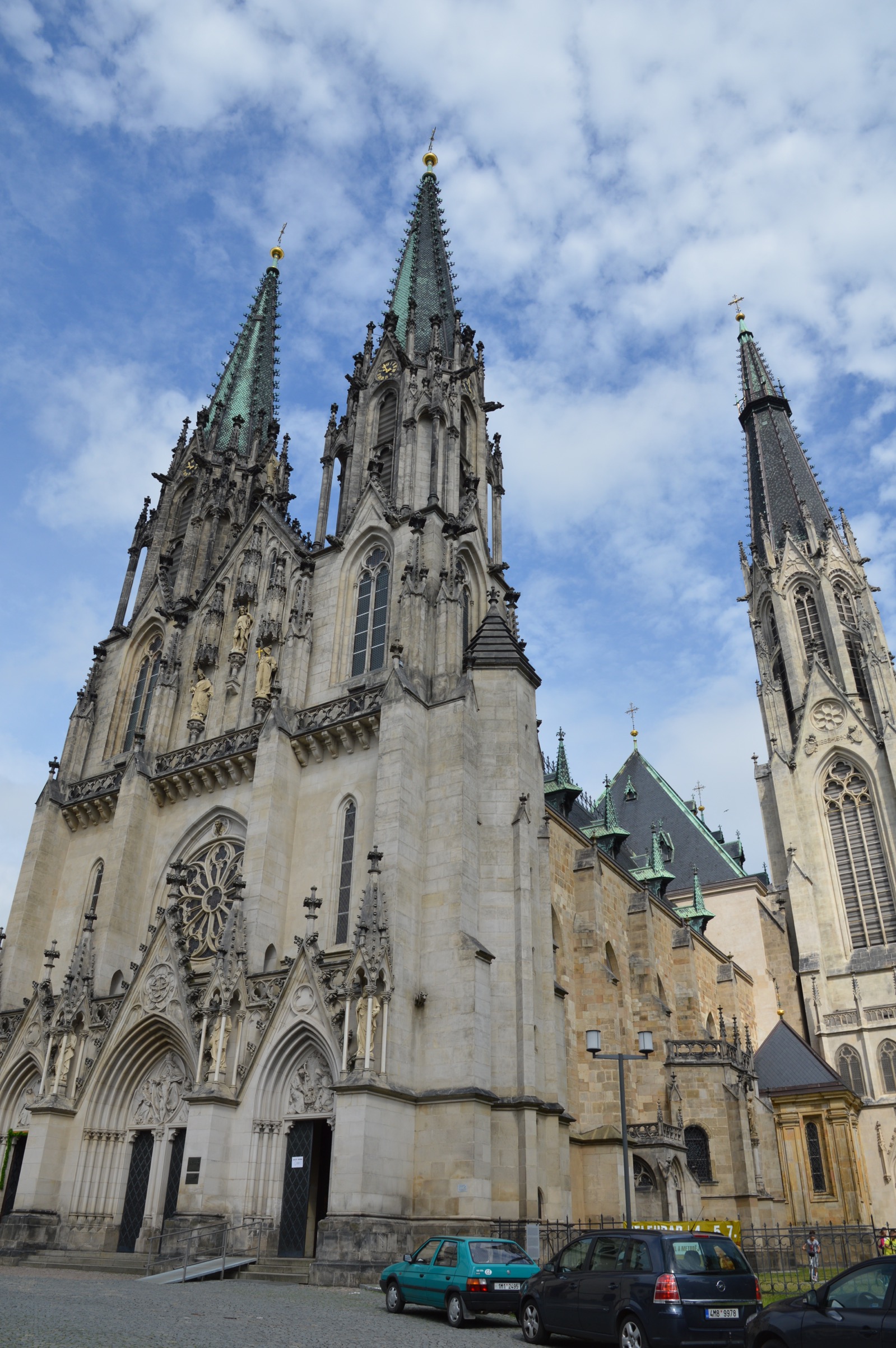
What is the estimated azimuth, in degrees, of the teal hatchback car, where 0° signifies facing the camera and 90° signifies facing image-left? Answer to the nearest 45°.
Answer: approximately 135°

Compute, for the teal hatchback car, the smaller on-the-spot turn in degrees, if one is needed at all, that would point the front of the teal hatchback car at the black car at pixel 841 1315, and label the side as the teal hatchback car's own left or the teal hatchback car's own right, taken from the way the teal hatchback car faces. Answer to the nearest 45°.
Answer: approximately 180°

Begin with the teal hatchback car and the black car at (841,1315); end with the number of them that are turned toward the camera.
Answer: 0

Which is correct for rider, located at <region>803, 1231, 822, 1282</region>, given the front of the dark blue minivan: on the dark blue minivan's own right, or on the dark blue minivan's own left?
on the dark blue minivan's own right

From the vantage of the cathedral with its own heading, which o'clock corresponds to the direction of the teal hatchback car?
The teal hatchback car is roughly at 10 o'clock from the cathedral.

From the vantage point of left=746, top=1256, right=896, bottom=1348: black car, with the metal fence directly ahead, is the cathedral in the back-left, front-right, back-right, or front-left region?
front-left

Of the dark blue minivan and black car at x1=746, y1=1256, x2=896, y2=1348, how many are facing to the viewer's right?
0

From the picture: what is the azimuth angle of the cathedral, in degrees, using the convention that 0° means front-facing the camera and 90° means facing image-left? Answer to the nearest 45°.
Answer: approximately 45°

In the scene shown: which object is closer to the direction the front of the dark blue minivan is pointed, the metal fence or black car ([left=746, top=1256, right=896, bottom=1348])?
the metal fence

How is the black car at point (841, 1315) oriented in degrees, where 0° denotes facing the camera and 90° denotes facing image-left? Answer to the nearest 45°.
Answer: approximately 90°

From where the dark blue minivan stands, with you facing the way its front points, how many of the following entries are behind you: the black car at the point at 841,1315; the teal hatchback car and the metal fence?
1

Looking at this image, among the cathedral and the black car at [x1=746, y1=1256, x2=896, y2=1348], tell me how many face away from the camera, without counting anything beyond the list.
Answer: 0

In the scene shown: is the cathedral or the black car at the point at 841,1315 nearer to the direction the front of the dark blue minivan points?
the cathedral

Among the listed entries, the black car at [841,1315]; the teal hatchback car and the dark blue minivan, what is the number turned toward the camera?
0
